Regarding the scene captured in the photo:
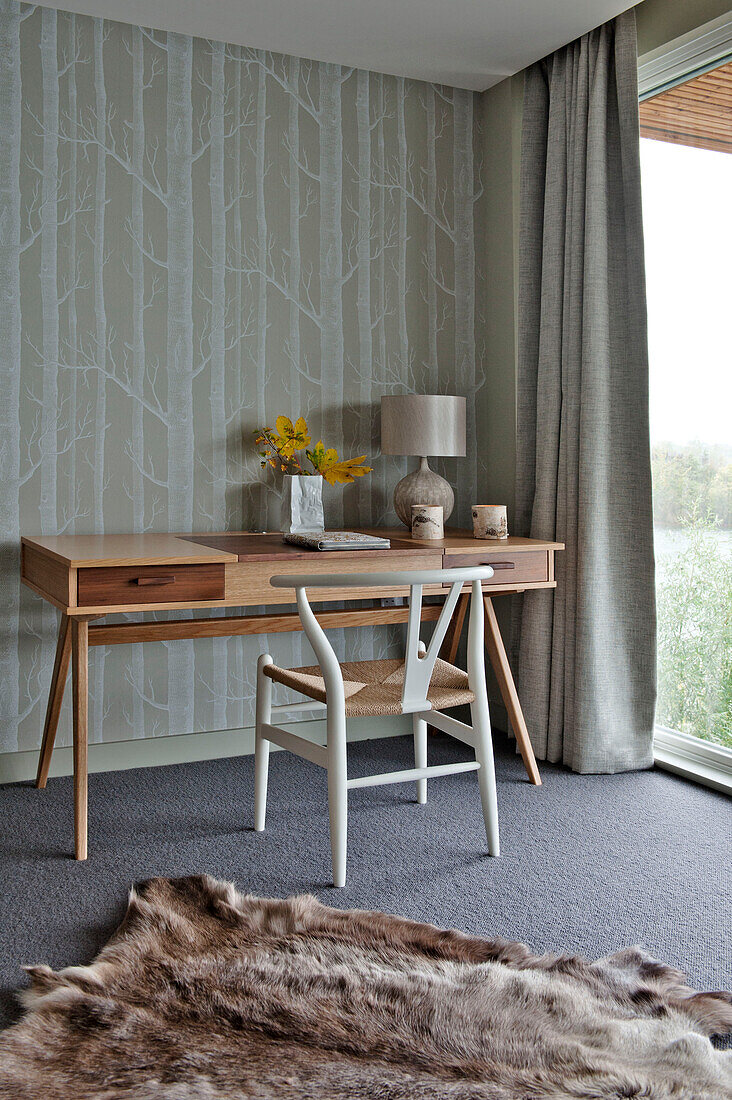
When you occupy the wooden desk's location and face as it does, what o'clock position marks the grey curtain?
The grey curtain is roughly at 10 o'clock from the wooden desk.

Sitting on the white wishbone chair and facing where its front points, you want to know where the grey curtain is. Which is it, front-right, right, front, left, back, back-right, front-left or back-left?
right

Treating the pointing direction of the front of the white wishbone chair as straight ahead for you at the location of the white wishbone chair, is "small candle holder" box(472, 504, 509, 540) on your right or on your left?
on your right

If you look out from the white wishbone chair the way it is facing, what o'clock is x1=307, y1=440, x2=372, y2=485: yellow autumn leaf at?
The yellow autumn leaf is roughly at 1 o'clock from the white wishbone chair.

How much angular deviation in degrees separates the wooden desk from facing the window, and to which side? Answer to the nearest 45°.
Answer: approximately 45° to its left

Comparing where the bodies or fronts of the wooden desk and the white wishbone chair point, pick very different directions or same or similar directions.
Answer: very different directions

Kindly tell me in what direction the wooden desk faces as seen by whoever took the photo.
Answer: facing the viewer and to the right of the viewer

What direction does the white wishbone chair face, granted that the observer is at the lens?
facing away from the viewer and to the left of the viewer

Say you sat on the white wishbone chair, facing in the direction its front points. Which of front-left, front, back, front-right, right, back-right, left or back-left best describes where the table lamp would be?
front-right
